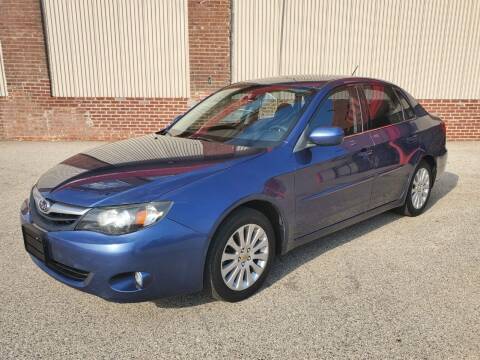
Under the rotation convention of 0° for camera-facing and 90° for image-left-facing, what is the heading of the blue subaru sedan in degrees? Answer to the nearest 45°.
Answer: approximately 45°
